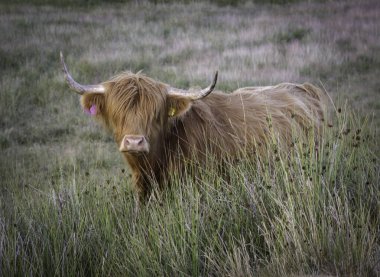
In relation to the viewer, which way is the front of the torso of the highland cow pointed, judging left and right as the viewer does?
facing the viewer and to the left of the viewer
